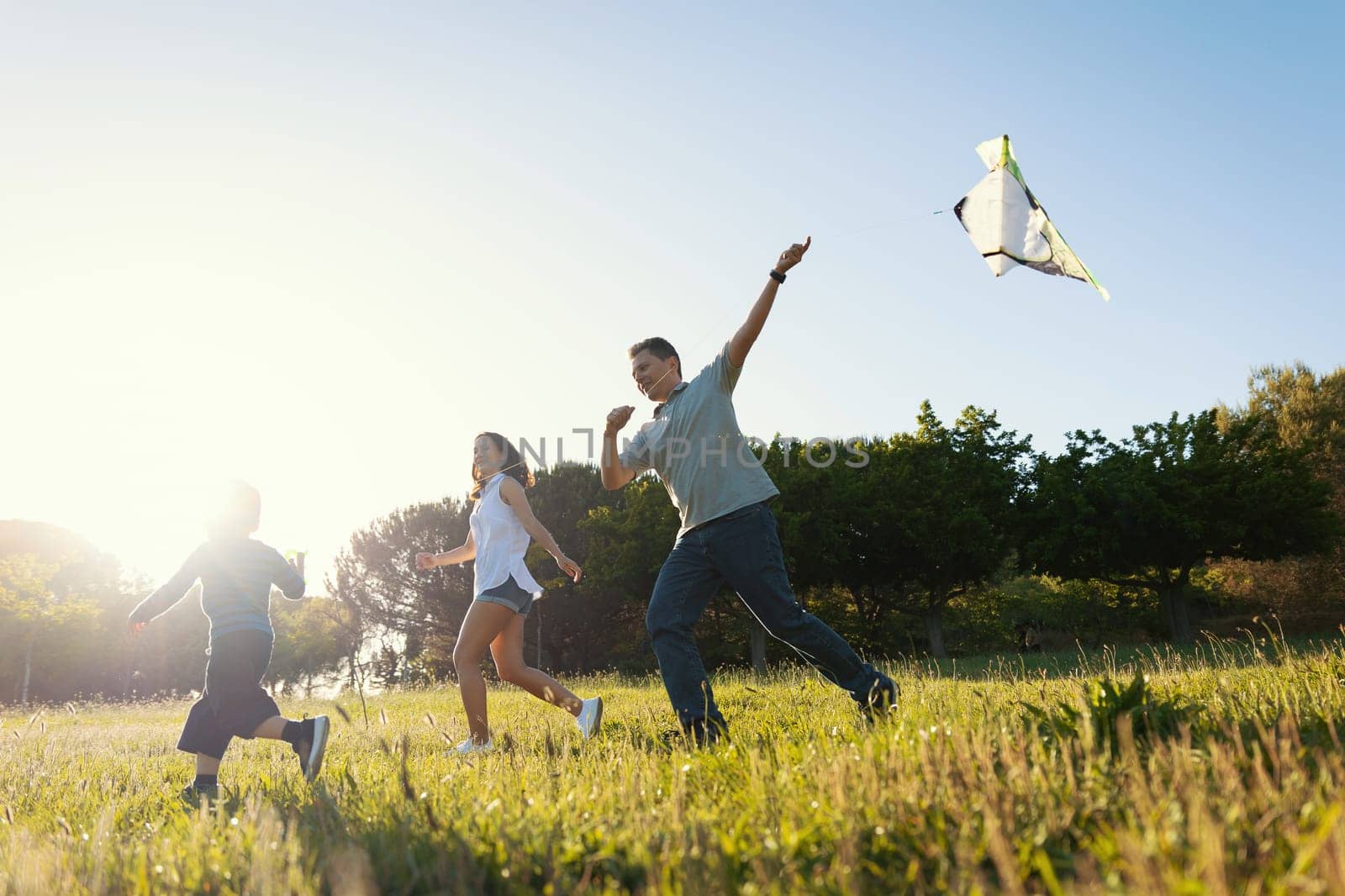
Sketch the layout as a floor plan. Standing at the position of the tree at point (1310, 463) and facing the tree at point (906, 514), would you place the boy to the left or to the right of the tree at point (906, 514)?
left

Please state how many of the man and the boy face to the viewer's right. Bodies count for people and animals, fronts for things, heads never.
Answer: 0

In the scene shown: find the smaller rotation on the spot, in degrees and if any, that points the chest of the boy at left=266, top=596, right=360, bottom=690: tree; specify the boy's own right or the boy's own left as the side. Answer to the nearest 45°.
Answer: approximately 45° to the boy's own right

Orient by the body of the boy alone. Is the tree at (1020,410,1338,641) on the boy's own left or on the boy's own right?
on the boy's own right

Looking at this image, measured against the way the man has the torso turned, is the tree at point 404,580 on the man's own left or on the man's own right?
on the man's own right

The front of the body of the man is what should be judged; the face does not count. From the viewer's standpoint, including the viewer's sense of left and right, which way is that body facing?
facing the viewer and to the left of the viewer
